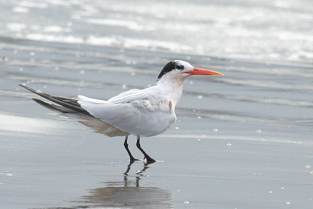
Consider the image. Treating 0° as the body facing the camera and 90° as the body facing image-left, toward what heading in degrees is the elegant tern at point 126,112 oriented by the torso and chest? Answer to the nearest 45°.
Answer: approximately 270°
